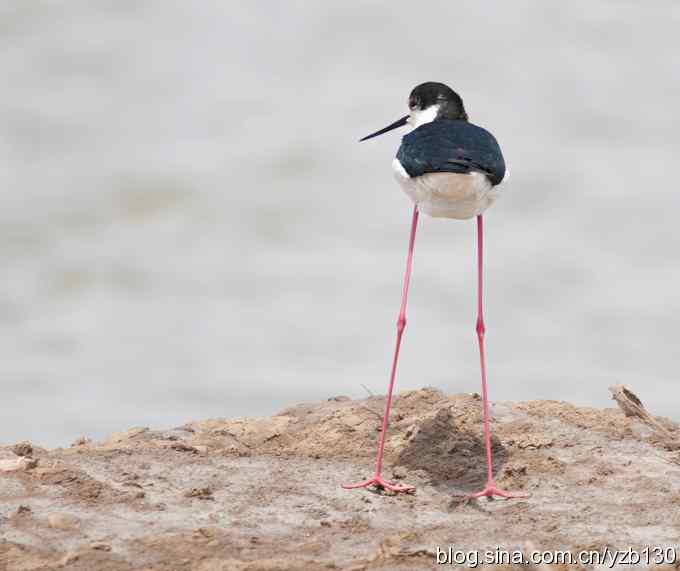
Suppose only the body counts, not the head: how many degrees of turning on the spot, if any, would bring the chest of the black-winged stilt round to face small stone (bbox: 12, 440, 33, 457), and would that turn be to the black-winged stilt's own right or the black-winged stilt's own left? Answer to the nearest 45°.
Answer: approximately 90° to the black-winged stilt's own left

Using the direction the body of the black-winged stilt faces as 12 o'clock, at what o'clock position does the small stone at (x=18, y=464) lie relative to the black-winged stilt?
The small stone is roughly at 9 o'clock from the black-winged stilt.

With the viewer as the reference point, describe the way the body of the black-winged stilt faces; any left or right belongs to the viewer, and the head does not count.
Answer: facing away from the viewer
